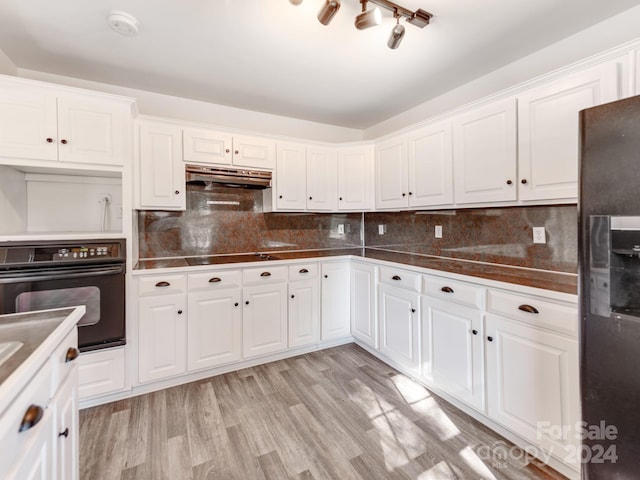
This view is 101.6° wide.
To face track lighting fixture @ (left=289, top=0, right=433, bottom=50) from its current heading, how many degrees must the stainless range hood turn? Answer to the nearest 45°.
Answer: approximately 45° to its left

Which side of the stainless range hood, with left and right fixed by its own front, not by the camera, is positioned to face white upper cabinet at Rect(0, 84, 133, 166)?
right

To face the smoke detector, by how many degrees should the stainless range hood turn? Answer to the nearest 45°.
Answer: approximately 45° to its right

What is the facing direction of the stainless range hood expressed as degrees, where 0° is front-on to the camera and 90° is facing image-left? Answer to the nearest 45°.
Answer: approximately 0°

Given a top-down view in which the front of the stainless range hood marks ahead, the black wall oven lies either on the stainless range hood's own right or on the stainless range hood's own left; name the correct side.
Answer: on the stainless range hood's own right

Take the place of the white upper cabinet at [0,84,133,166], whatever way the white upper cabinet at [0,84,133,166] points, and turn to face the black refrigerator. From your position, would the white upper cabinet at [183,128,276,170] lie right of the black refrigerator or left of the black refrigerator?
left

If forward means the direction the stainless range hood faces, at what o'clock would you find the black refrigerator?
The black refrigerator is roughly at 11 o'clock from the stainless range hood.
